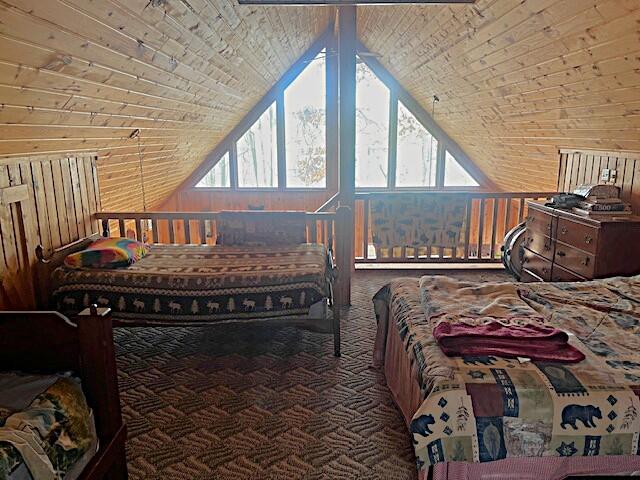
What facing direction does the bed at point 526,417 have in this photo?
to the viewer's left

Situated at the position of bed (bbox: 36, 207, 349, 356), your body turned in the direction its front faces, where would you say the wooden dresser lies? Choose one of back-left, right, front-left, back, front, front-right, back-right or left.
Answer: front

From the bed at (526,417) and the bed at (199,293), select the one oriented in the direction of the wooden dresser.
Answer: the bed at (199,293)

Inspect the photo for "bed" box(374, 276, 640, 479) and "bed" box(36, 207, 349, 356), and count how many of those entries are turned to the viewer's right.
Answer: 1

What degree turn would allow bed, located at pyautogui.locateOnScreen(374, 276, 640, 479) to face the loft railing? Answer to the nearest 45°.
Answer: approximately 90° to its right

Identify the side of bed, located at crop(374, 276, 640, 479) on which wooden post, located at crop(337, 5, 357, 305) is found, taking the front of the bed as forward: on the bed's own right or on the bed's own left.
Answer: on the bed's own right

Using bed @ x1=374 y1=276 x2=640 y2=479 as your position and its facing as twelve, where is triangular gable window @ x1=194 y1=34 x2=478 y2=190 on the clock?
The triangular gable window is roughly at 2 o'clock from the bed.

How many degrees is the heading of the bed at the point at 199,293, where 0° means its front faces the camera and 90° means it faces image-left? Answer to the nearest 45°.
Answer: approximately 270°

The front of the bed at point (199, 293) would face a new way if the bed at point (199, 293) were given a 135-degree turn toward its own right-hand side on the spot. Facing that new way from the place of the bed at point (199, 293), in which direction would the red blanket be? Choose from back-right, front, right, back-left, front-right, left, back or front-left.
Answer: left

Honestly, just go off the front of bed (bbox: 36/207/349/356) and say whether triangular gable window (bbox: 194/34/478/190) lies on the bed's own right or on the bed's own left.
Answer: on the bed's own left

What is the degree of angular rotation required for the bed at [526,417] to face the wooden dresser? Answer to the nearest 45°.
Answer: approximately 90° to its right
